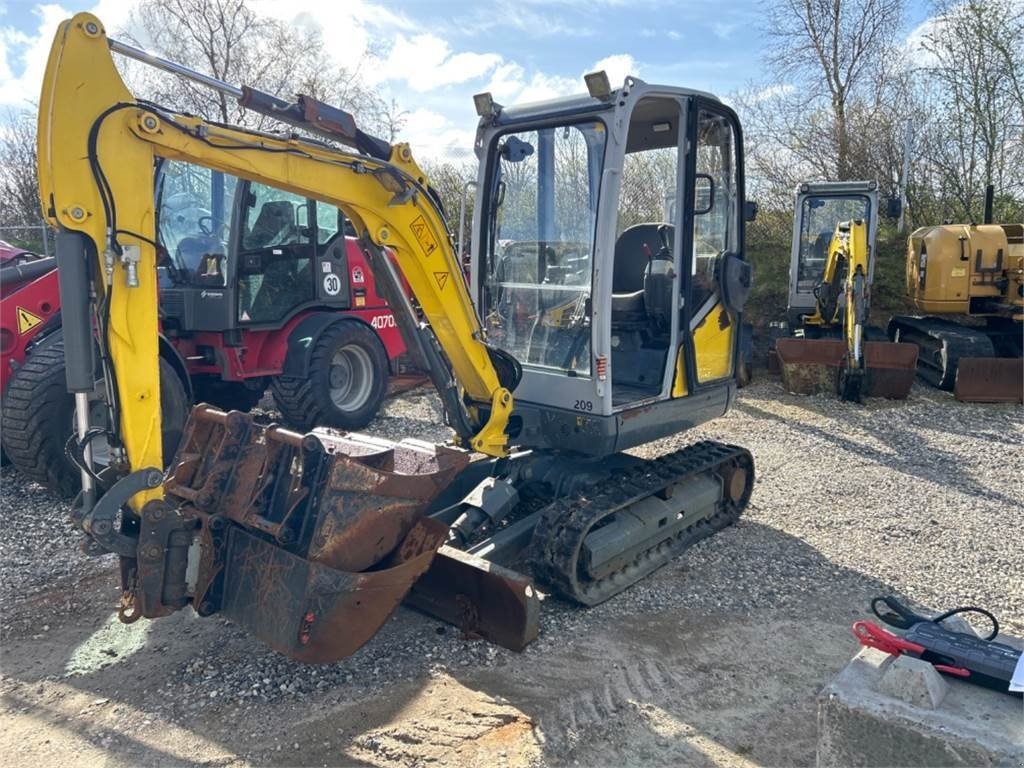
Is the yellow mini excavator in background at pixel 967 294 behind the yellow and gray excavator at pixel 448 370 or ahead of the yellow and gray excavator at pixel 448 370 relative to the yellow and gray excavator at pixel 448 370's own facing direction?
behind

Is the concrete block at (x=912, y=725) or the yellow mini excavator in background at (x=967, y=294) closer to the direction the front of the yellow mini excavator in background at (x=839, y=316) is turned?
the concrete block

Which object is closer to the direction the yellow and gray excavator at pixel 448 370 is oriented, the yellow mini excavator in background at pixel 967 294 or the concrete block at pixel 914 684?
the concrete block

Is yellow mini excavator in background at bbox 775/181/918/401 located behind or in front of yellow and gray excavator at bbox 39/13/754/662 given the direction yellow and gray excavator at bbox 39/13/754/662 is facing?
behind

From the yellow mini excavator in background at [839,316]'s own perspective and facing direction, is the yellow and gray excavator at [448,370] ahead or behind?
ahead

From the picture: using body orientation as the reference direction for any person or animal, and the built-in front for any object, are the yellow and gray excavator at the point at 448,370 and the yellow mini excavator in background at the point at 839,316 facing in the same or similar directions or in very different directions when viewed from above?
same or similar directions

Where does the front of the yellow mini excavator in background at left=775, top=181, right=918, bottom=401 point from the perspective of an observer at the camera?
facing the viewer

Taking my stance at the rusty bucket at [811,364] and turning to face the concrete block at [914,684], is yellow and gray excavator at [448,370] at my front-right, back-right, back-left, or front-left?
front-right

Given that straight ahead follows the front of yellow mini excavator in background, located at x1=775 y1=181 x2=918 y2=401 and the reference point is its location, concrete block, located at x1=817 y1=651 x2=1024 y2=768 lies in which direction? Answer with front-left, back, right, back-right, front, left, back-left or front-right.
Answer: front

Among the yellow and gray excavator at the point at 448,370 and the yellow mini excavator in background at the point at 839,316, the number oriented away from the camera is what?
0

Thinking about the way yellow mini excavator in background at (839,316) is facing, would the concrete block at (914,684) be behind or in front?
in front

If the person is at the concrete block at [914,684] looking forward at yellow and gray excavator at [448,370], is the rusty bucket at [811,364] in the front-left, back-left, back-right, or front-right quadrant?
front-right
